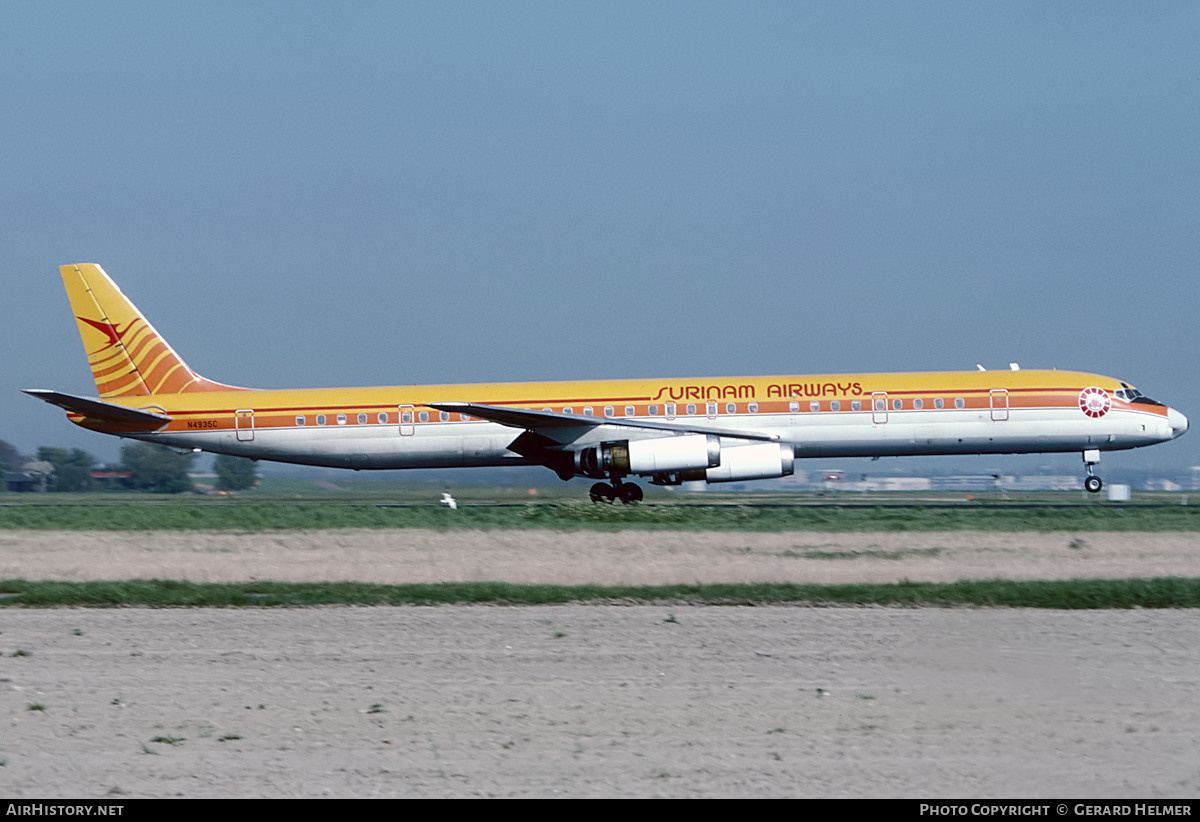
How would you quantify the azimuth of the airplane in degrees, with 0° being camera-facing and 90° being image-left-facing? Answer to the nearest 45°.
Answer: approximately 270°
